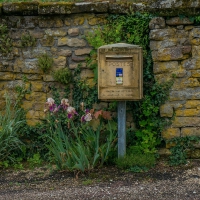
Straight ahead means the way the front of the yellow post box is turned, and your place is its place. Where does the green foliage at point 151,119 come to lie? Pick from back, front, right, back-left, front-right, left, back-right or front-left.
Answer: back-left

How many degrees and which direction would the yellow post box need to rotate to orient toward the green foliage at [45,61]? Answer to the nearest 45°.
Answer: approximately 135° to its right

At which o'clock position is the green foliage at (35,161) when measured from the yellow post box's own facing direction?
The green foliage is roughly at 4 o'clock from the yellow post box.

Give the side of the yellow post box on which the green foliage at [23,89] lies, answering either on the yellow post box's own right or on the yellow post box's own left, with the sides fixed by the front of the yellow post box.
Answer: on the yellow post box's own right

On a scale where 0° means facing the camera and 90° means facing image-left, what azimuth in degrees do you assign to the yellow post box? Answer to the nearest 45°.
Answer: approximately 0°

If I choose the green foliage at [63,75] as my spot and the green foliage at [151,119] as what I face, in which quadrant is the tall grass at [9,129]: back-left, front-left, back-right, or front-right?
back-right

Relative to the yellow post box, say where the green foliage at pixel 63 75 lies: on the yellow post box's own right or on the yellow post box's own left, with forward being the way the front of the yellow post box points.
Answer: on the yellow post box's own right

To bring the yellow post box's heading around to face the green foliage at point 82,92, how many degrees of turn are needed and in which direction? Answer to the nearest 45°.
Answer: approximately 135° to its right
